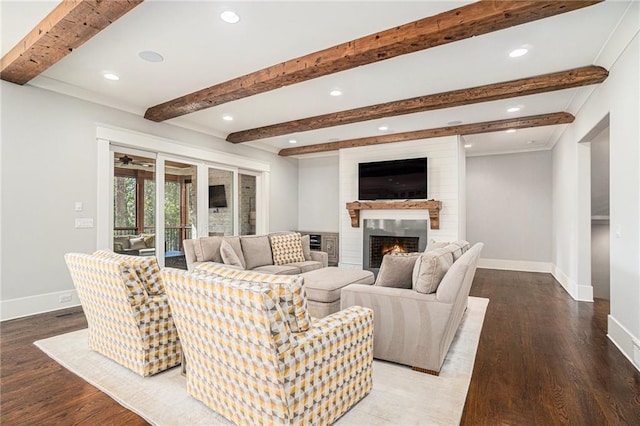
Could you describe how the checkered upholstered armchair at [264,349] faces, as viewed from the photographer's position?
facing away from the viewer and to the right of the viewer

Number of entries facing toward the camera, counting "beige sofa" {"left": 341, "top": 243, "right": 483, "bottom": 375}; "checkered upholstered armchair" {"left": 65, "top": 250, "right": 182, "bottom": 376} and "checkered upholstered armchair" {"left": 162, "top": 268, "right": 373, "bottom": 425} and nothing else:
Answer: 0

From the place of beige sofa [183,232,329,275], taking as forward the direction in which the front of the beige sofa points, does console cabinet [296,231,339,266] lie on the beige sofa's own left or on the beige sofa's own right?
on the beige sofa's own left

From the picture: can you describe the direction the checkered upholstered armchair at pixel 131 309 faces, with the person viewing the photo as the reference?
facing away from the viewer and to the right of the viewer

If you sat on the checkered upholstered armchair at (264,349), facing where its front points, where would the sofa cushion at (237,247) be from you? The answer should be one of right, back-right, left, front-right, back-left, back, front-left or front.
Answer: front-left

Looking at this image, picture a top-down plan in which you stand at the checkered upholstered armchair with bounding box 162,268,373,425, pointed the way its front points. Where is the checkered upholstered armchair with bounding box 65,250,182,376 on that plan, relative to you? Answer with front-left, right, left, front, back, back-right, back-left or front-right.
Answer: left

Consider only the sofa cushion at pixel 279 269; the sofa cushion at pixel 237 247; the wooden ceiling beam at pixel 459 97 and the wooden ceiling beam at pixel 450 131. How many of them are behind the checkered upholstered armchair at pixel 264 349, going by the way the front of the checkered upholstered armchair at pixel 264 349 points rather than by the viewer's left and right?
0

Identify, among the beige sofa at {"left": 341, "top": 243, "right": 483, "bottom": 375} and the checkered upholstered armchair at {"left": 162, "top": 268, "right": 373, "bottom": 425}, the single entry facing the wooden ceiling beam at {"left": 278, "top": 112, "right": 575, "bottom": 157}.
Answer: the checkered upholstered armchair

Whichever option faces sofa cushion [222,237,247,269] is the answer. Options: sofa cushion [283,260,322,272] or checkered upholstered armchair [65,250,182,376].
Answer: the checkered upholstered armchair

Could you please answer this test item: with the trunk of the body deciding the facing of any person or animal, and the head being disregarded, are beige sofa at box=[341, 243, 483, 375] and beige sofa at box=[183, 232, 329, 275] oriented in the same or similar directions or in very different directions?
very different directions

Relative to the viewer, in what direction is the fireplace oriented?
toward the camera

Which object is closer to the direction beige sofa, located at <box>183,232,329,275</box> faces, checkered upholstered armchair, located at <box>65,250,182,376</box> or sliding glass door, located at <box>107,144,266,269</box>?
the checkered upholstered armchair

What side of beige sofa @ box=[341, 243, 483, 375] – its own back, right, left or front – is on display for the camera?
left

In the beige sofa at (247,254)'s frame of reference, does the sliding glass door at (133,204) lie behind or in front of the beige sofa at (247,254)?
behind

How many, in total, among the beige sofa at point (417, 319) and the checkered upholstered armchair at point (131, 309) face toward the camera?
0

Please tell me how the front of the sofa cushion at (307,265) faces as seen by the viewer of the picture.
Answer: facing the viewer and to the right of the viewer

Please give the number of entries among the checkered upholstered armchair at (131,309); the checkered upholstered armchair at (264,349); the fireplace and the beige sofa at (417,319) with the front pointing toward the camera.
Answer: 1
